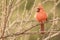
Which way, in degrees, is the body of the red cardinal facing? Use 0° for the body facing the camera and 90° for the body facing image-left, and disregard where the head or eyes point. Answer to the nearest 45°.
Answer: approximately 45°
